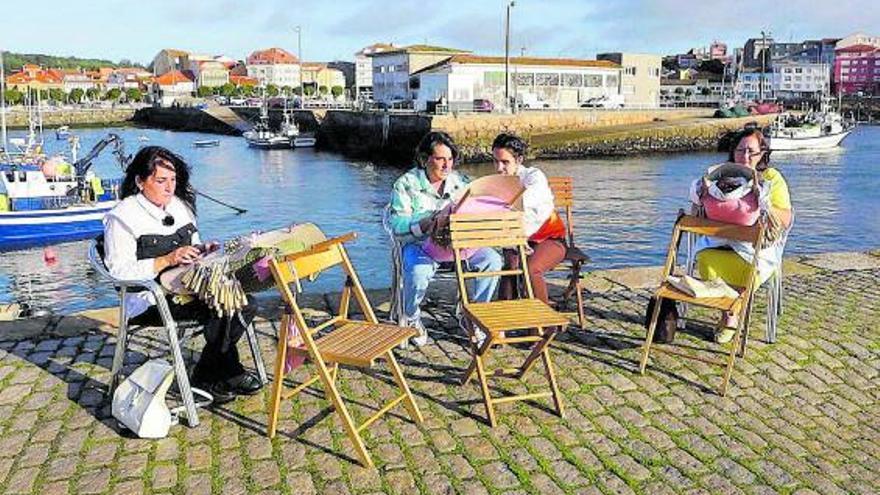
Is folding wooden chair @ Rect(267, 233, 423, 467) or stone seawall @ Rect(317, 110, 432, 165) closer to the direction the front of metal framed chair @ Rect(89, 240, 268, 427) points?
the folding wooden chair

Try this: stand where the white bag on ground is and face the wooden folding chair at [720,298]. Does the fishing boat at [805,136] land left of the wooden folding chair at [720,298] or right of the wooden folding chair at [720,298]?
left

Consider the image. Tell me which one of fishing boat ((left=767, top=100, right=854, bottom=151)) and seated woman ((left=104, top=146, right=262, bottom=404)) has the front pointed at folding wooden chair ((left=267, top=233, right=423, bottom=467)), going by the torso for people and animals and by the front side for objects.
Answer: the seated woman

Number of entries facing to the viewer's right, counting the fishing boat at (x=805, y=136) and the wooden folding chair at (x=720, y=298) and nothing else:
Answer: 1

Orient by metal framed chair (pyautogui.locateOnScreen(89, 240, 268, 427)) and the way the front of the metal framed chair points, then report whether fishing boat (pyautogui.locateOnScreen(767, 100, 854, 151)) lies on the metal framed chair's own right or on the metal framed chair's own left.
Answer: on the metal framed chair's own left

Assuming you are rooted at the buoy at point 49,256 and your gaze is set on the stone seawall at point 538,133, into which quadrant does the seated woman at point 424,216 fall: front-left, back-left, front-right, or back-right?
back-right

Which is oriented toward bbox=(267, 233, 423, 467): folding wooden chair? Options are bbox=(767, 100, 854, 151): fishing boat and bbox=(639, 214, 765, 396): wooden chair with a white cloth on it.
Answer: the wooden chair with a white cloth on it

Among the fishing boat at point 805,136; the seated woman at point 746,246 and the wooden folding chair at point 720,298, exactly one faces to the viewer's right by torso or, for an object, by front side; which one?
the fishing boat
